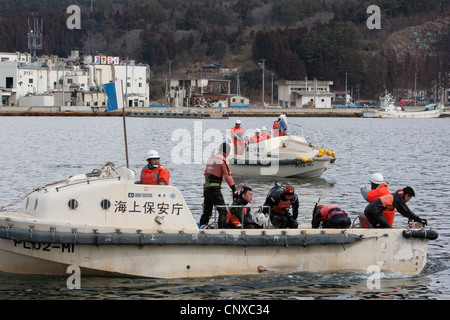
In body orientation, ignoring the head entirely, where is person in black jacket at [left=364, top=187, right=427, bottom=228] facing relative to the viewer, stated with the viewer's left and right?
facing to the right of the viewer

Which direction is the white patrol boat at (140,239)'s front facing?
to the viewer's left

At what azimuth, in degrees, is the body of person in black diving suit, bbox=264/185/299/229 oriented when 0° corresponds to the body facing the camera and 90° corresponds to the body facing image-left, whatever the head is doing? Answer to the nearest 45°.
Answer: approximately 315°

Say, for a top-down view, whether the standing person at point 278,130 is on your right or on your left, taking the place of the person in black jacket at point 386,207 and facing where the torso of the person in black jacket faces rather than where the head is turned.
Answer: on your left

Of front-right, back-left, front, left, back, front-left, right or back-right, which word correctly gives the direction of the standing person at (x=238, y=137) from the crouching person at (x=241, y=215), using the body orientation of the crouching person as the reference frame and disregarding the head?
back-left

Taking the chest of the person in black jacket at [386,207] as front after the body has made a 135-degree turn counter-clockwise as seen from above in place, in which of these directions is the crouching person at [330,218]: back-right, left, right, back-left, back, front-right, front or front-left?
front-left

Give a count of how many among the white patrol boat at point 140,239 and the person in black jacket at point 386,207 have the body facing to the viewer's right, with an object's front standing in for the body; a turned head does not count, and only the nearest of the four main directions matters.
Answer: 1

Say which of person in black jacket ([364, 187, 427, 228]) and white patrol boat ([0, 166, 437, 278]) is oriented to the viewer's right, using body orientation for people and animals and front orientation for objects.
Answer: the person in black jacket

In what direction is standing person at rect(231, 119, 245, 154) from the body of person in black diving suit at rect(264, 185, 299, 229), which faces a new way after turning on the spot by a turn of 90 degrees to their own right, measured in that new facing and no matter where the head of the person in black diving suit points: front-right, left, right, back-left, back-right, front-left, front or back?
back-right

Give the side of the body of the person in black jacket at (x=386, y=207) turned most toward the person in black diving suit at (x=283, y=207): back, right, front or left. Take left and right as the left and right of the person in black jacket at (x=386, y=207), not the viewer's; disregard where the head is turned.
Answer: back
